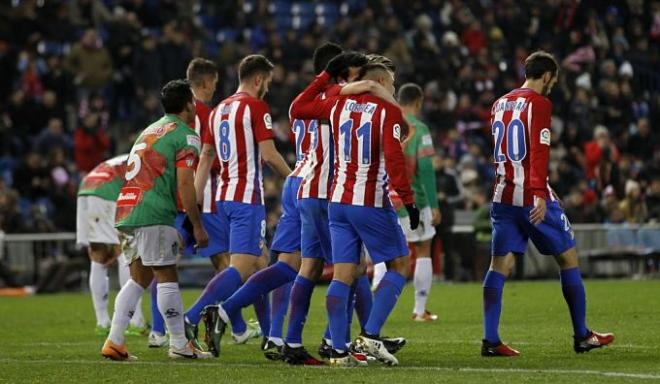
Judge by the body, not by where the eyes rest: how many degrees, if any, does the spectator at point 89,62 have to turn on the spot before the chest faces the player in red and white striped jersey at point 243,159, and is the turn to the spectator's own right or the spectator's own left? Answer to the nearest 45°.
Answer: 0° — they already face them

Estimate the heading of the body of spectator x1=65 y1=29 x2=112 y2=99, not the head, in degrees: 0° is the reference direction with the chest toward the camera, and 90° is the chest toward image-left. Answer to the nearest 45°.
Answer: approximately 0°

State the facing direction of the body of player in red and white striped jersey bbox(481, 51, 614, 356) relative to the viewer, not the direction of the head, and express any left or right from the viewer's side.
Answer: facing away from the viewer and to the right of the viewer

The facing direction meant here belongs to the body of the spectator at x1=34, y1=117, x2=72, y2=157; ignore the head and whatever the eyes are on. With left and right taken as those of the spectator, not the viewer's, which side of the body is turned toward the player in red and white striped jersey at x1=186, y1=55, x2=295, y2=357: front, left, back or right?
front

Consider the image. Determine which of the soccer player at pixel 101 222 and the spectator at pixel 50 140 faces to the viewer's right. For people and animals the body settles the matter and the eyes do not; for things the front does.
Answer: the soccer player

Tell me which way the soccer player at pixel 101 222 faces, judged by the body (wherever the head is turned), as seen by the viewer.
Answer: to the viewer's right

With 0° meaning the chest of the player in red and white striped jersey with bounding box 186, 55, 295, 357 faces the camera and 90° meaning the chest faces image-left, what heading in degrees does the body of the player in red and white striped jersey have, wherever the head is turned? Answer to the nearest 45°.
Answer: approximately 225°

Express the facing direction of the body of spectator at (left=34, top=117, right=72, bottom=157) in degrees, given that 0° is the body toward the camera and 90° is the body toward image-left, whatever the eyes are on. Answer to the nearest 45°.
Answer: approximately 0°

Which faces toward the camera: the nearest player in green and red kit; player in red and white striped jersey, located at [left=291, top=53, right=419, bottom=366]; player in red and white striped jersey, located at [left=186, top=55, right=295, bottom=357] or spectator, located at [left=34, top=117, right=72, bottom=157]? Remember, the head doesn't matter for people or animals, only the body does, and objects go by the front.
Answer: the spectator

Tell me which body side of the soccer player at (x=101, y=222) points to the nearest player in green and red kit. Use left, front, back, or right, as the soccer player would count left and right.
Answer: right

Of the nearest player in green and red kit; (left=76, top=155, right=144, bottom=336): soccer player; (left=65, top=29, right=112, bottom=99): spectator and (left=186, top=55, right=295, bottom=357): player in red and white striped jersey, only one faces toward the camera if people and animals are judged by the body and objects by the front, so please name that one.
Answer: the spectator
